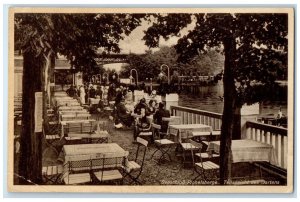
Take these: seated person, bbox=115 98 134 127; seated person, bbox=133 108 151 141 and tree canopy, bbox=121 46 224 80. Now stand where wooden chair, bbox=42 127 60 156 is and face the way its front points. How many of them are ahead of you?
3

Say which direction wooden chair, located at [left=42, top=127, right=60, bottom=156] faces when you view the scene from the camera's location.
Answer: facing to the right of the viewer

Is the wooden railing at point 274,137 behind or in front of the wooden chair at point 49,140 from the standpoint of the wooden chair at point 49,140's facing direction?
in front
